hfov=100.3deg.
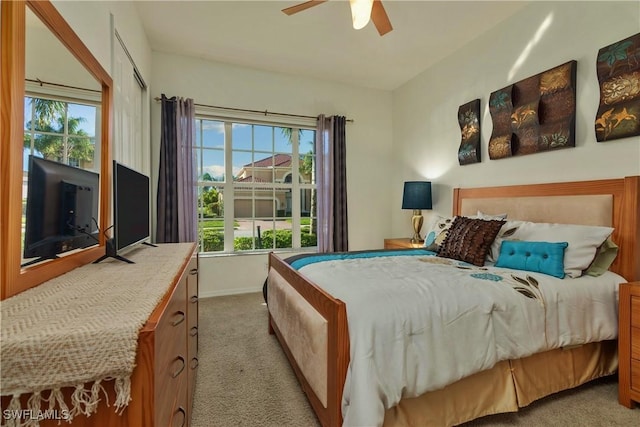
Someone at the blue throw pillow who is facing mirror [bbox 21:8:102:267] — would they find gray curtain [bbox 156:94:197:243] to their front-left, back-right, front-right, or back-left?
front-right

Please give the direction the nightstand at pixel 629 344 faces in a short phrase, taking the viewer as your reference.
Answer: facing the viewer and to the left of the viewer

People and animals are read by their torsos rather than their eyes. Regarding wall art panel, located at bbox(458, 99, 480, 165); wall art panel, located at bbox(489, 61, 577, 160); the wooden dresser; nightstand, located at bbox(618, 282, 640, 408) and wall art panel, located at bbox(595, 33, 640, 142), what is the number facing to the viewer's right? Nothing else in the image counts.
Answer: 1

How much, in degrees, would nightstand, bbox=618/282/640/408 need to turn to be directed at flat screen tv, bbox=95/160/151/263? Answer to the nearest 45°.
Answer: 0° — it already faces it

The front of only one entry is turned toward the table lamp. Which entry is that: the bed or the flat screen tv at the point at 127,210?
the flat screen tv

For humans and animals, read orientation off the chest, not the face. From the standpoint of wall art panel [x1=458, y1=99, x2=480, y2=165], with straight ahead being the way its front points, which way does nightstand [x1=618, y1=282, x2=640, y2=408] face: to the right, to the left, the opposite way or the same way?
the same way

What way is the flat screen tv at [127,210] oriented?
to the viewer's right

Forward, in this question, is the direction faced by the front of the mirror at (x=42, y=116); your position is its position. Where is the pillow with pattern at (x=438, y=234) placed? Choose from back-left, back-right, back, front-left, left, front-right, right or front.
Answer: front-left

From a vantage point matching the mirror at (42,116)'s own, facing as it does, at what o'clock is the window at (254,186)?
The window is roughly at 9 o'clock from the mirror.

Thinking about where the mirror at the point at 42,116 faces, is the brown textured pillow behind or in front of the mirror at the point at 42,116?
in front

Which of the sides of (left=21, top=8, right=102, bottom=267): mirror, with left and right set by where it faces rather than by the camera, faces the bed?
front

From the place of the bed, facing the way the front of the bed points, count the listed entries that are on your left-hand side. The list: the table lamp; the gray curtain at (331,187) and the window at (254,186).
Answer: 0

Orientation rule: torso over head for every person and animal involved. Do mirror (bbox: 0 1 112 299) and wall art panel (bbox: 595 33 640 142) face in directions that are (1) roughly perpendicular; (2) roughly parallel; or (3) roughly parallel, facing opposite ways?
roughly parallel, facing opposite ways

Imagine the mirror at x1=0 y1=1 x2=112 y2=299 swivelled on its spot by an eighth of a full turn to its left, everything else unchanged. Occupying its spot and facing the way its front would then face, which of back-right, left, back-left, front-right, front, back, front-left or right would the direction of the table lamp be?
front

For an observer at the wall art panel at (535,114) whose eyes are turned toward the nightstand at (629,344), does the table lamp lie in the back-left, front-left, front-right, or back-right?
back-right

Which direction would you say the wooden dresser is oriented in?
to the viewer's right

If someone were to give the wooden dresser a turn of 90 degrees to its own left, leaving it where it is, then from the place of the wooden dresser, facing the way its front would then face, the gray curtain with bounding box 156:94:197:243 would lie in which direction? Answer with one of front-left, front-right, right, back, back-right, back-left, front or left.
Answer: front

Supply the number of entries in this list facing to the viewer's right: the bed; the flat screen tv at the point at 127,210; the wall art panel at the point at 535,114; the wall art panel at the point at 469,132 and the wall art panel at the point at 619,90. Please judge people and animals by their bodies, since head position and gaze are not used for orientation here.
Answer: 1

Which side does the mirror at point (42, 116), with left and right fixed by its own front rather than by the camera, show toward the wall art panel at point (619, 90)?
front

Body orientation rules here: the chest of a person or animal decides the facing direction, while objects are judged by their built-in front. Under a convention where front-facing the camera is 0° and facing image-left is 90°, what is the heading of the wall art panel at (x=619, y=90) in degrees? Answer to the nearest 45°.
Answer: approximately 45°
